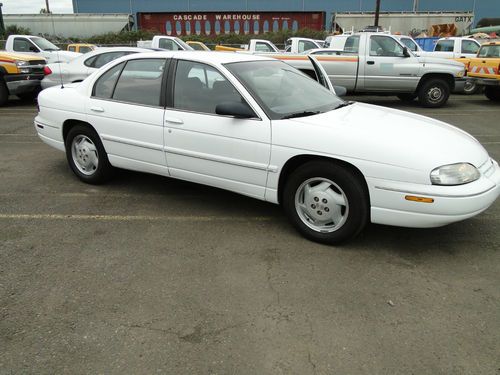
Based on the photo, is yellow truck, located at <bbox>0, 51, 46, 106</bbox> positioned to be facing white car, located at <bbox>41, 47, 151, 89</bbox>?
yes

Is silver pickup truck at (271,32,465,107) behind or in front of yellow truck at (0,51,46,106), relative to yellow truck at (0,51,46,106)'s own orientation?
in front

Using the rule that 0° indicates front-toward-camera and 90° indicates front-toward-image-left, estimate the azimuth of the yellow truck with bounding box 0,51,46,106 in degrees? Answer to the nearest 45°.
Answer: approximately 315°

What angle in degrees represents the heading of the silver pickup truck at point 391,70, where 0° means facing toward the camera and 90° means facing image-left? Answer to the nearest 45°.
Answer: approximately 270°

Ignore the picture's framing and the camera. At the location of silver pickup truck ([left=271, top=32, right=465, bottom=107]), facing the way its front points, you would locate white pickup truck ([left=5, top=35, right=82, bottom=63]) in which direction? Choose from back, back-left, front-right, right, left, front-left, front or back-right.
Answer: back

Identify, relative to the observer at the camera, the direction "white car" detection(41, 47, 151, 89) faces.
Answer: facing to the right of the viewer

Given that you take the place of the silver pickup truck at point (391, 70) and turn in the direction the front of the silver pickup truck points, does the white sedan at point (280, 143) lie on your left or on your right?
on your right

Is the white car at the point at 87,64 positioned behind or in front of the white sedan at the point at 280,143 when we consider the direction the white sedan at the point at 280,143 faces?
behind

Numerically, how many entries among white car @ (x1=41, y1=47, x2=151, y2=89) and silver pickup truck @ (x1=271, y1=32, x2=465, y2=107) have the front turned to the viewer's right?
2

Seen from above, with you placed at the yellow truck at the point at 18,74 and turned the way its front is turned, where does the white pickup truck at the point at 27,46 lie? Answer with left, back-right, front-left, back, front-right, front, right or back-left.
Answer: back-left

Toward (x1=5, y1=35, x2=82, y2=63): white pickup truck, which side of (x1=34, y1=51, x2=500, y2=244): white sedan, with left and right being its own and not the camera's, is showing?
back

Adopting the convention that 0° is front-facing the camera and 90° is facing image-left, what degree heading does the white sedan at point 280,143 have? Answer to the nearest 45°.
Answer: approximately 315°
